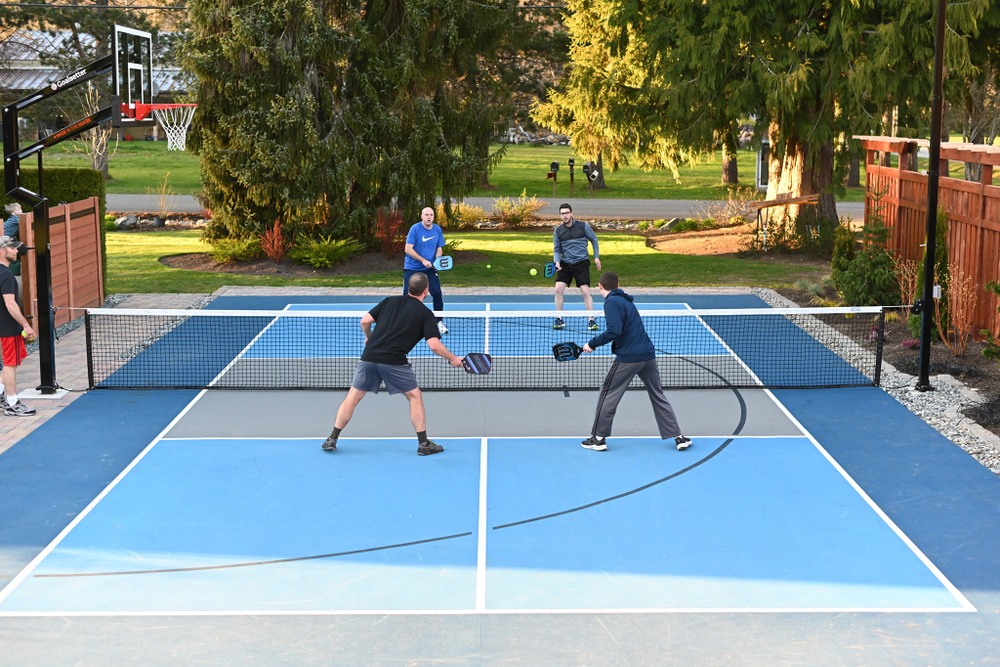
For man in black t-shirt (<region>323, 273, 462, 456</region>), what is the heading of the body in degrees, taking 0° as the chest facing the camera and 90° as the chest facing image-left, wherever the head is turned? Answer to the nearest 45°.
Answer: approximately 225°

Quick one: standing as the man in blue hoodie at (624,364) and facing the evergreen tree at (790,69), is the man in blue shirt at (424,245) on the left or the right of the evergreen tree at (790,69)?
left

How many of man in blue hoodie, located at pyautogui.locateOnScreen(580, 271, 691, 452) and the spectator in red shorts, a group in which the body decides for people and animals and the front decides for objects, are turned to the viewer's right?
1

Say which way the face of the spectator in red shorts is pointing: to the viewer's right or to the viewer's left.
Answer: to the viewer's right

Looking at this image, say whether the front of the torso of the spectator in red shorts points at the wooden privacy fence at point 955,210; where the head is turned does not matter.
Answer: yes

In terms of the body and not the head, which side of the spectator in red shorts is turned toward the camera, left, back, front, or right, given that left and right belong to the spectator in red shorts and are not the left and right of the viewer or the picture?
right

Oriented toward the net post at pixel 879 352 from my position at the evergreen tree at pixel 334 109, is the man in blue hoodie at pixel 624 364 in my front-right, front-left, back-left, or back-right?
front-right

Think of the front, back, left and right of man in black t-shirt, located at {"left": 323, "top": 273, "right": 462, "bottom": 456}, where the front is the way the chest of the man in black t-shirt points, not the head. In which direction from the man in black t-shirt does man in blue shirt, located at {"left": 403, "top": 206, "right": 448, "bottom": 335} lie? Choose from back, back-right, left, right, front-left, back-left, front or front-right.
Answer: front-left

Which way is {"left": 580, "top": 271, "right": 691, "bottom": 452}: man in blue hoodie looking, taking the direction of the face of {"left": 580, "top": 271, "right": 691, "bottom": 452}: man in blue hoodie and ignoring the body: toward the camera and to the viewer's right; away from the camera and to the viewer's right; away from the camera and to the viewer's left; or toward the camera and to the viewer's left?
away from the camera and to the viewer's left

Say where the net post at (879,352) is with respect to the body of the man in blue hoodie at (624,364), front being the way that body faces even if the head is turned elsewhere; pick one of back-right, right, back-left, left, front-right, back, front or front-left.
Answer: right

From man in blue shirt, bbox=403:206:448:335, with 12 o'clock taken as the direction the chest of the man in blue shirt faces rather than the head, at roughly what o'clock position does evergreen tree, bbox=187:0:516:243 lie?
The evergreen tree is roughly at 7 o'clock from the man in blue shirt.

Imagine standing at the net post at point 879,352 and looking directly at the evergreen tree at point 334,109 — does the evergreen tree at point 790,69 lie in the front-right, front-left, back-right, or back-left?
front-right
